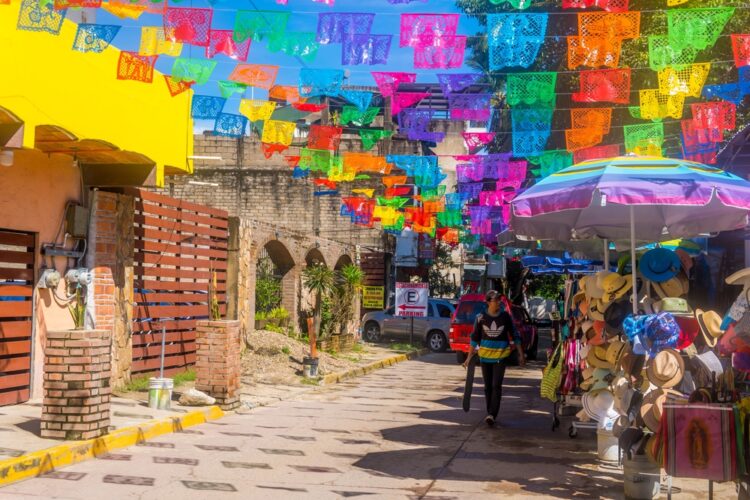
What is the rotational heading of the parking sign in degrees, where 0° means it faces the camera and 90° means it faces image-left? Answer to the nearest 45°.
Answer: approximately 0°

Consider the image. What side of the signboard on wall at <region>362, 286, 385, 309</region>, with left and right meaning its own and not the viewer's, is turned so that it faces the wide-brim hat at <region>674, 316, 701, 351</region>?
front

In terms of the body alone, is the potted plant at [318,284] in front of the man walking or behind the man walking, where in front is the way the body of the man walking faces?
behind

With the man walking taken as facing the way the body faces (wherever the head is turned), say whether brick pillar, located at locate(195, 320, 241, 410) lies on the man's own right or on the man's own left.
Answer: on the man's own right

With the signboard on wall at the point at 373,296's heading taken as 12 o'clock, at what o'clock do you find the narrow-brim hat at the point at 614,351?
The narrow-brim hat is roughly at 12 o'clock from the signboard on wall.

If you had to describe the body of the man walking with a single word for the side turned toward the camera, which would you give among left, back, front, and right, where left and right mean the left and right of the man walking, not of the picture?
front

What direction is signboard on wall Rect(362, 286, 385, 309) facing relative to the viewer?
toward the camera
